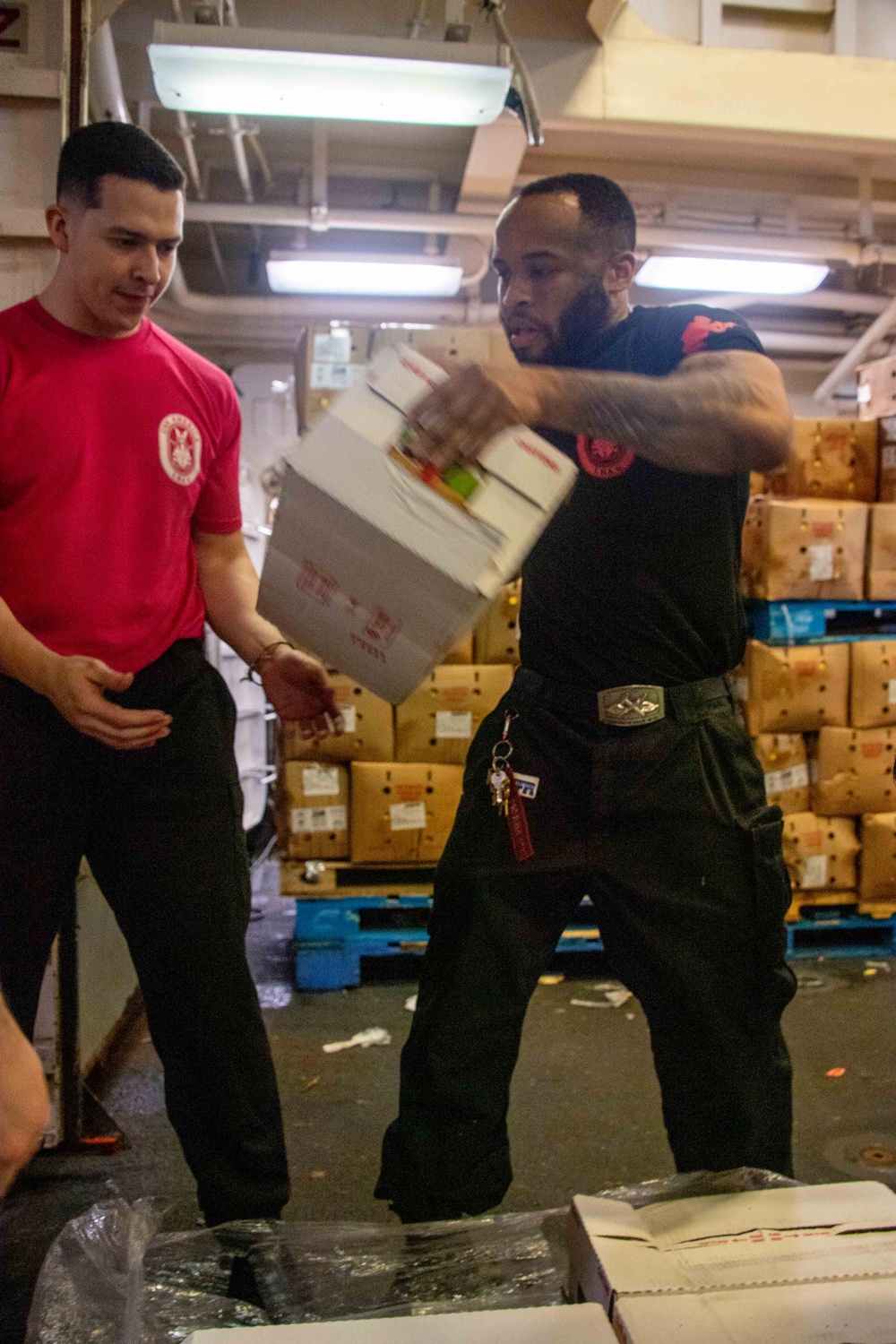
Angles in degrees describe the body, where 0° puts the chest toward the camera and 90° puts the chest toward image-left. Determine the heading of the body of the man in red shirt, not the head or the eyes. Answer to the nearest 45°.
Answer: approximately 315°

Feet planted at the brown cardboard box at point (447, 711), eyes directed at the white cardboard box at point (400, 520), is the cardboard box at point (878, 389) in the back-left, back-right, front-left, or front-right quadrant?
back-left

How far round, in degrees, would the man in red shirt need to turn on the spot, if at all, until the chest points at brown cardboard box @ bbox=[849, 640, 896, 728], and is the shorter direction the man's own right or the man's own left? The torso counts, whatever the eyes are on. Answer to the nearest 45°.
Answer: approximately 90° to the man's own left

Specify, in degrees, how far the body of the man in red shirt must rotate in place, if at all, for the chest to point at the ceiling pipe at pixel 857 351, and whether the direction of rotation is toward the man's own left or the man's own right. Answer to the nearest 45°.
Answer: approximately 90° to the man's own left

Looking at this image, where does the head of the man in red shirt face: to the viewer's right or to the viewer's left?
to the viewer's right

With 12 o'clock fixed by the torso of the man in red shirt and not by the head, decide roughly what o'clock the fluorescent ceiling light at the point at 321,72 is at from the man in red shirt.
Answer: The fluorescent ceiling light is roughly at 8 o'clock from the man in red shirt.

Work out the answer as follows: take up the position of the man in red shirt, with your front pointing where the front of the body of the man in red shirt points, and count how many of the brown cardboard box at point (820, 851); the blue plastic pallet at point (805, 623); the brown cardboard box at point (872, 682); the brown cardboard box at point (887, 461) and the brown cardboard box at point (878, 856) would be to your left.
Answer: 5

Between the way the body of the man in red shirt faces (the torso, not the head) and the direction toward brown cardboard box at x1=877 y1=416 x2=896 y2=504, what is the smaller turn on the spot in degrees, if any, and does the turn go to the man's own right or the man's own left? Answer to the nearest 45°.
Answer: approximately 90° to the man's own left

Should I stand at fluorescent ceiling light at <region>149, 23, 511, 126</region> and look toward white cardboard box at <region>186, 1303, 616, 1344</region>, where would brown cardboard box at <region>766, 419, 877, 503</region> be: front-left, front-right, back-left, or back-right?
back-left

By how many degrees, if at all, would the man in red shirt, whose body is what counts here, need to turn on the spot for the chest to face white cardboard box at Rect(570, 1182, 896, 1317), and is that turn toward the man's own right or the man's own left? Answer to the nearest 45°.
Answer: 0° — they already face it

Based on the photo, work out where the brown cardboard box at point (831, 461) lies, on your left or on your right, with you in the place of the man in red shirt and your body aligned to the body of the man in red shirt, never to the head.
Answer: on your left

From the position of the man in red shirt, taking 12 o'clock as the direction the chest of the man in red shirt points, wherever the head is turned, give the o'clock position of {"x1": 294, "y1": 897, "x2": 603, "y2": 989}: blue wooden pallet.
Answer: The blue wooden pallet is roughly at 8 o'clock from the man in red shirt.

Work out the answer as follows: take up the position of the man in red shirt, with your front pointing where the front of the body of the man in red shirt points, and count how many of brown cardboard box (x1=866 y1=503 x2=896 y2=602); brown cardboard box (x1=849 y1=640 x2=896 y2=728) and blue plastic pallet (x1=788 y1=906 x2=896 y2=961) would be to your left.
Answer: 3
